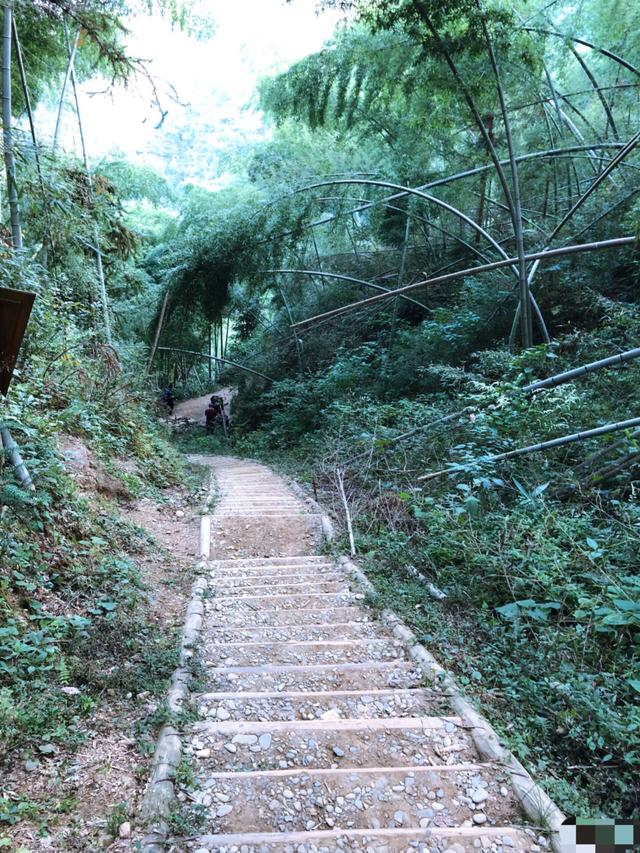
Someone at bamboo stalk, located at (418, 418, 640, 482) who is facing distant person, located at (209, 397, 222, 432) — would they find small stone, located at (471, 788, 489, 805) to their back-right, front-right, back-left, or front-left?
back-left

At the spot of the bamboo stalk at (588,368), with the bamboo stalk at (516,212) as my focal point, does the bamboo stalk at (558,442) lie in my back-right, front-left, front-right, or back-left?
back-left

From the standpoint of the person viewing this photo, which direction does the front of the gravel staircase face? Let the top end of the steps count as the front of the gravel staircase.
facing away from the viewer

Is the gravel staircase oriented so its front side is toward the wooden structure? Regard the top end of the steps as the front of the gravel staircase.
no
